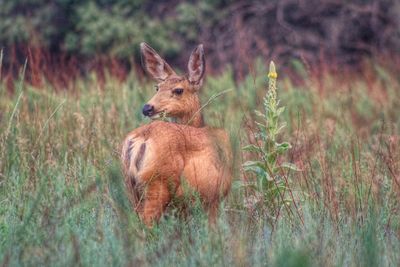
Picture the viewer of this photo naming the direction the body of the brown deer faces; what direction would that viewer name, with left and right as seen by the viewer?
facing away from the viewer and to the right of the viewer
